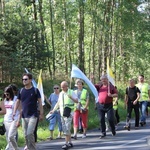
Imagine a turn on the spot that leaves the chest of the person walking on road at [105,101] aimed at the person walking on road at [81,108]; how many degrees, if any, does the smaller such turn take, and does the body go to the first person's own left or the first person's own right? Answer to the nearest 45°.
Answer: approximately 90° to the first person's own right

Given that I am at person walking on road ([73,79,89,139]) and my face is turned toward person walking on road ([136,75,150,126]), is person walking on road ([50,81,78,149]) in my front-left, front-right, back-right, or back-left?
back-right

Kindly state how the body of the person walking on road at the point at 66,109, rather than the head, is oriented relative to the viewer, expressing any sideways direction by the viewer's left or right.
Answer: facing the viewer and to the left of the viewer

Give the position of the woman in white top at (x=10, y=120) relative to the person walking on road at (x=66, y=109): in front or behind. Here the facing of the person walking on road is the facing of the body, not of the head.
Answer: in front
